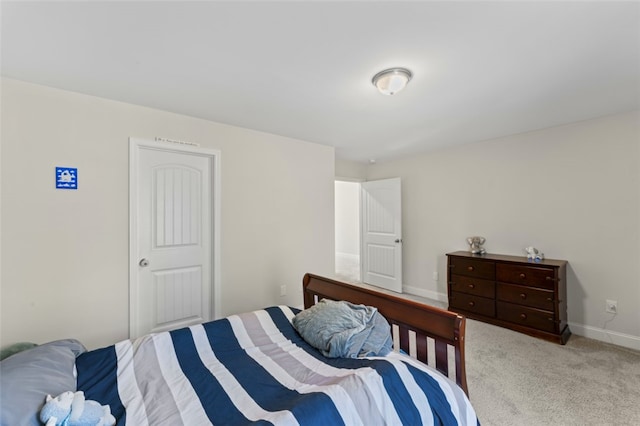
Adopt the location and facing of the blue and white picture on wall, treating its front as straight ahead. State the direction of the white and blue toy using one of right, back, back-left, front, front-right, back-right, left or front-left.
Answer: front

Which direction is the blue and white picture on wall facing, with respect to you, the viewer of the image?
facing the viewer

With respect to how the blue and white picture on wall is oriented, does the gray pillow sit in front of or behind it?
in front

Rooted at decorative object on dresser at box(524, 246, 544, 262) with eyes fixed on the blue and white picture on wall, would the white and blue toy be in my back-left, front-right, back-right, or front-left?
front-left

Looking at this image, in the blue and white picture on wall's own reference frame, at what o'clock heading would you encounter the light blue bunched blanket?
The light blue bunched blanket is roughly at 11 o'clock from the blue and white picture on wall.

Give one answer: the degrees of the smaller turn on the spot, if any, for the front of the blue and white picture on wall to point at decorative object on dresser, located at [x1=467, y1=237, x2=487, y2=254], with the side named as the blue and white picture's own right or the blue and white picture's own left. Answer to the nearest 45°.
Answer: approximately 45° to the blue and white picture's own left

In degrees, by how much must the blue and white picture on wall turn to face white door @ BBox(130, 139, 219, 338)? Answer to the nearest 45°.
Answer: approximately 90° to its left

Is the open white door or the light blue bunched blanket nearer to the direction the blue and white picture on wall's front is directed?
the light blue bunched blanket

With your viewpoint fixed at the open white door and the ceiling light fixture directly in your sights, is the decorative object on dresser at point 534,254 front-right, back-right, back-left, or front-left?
front-left

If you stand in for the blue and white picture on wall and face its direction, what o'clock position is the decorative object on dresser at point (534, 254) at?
The decorative object on dresser is roughly at 10 o'clock from the blue and white picture on wall.
